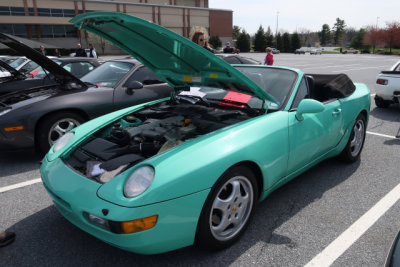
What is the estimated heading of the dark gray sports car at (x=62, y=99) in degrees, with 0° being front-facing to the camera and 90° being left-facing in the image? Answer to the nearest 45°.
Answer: approximately 45°

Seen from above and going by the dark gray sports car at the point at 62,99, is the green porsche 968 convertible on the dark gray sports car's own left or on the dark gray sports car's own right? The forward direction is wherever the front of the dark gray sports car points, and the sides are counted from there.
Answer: on the dark gray sports car's own left

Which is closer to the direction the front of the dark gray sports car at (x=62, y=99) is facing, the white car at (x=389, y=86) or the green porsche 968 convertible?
the green porsche 968 convertible

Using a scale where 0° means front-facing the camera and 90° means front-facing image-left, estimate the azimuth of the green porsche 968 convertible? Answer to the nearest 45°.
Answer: approximately 45°

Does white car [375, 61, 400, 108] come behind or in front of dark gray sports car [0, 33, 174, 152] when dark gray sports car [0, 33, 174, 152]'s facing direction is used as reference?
behind

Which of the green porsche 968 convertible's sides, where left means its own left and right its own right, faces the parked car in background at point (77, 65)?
right

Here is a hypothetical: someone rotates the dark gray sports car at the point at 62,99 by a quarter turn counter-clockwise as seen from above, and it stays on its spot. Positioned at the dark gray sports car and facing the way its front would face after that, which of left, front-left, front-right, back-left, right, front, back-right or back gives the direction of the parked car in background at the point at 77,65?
back-left
